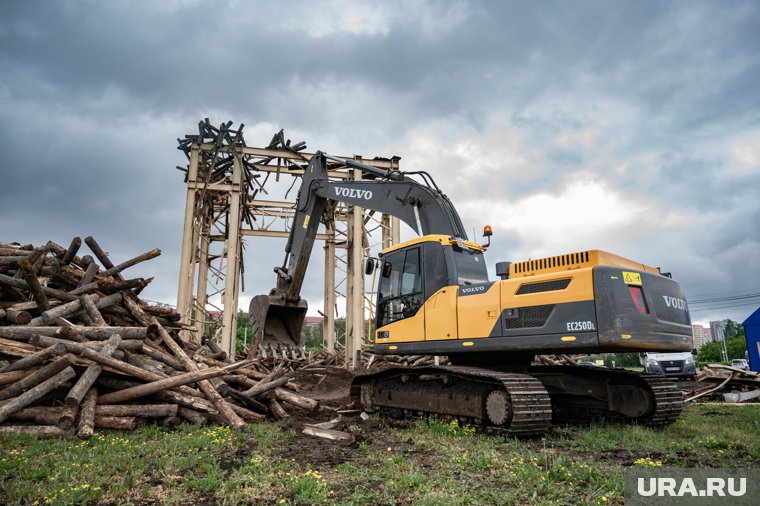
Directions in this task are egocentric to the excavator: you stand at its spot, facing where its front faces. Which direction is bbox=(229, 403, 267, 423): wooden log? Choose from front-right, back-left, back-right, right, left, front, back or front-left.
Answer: front-left

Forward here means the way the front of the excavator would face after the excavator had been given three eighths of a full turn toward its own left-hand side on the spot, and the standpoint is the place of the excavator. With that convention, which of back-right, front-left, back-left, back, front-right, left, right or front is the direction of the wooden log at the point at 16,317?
right

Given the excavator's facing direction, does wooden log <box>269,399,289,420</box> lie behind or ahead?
ahead

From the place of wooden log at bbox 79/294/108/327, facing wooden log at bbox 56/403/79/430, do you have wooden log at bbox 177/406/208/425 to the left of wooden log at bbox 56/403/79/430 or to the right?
left

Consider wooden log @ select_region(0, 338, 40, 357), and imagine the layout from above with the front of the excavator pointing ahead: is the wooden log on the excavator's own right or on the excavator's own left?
on the excavator's own left

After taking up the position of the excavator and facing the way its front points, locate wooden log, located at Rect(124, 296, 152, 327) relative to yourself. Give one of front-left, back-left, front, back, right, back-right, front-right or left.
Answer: front-left

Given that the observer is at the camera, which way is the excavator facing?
facing away from the viewer and to the left of the viewer

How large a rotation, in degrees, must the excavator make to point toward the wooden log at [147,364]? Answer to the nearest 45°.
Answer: approximately 45° to its left

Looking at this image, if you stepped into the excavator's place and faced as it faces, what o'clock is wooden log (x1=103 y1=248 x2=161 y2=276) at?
The wooden log is roughly at 11 o'clock from the excavator.

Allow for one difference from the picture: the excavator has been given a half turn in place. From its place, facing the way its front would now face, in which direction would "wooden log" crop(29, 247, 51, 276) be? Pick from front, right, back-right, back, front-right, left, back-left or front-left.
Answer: back-right

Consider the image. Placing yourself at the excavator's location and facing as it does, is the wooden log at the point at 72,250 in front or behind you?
in front

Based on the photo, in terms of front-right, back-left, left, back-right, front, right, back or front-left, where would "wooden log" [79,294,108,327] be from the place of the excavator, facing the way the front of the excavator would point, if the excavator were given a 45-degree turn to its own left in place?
front
